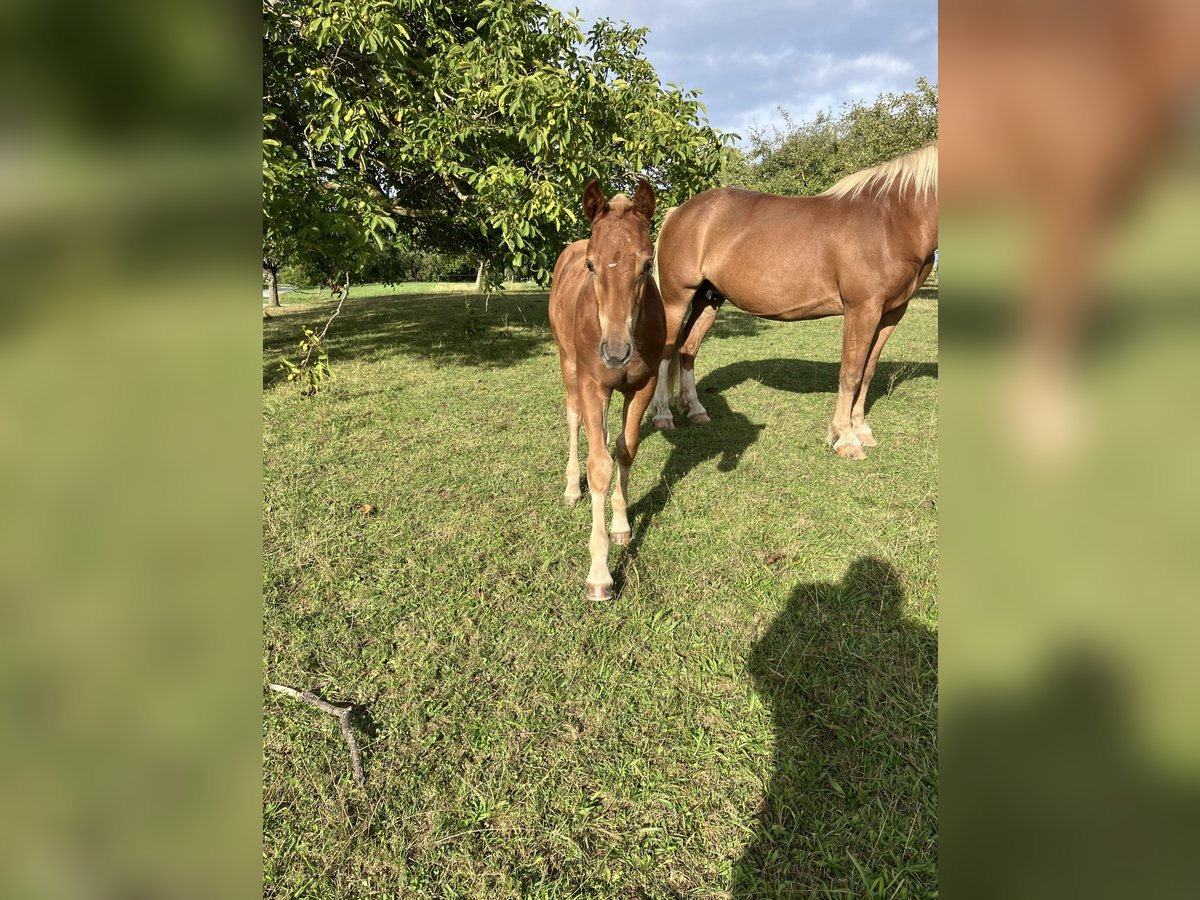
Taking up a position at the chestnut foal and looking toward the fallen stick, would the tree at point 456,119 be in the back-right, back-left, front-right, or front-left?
back-right

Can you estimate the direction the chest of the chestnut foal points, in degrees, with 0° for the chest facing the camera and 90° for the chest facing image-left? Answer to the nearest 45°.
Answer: approximately 0°

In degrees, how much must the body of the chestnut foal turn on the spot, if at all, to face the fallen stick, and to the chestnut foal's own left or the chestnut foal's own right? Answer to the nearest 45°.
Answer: approximately 45° to the chestnut foal's own right

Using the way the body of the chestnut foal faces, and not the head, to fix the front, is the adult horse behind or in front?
behind

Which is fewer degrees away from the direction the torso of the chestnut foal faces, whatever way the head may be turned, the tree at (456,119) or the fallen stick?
the fallen stick
